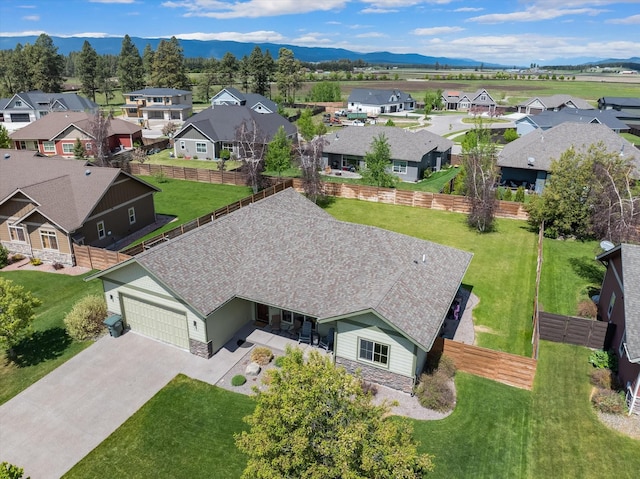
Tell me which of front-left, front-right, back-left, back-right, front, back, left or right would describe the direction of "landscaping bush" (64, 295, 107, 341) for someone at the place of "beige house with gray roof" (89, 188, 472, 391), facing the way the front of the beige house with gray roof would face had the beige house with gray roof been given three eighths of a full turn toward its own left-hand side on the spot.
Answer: back

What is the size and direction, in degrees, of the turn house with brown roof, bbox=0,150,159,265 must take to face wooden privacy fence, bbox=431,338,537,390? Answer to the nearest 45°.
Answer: approximately 90° to its left

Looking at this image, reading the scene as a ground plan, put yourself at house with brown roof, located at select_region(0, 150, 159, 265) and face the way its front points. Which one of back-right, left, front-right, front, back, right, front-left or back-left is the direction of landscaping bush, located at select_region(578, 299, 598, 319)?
left

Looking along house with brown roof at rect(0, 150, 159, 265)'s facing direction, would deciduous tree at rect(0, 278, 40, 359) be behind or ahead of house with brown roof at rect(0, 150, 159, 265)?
ahead

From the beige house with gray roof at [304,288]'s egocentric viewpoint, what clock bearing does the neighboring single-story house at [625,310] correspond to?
The neighboring single-story house is roughly at 8 o'clock from the beige house with gray roof.

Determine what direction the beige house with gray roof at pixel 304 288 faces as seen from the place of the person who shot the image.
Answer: facing the viewer and to the left of the viewer

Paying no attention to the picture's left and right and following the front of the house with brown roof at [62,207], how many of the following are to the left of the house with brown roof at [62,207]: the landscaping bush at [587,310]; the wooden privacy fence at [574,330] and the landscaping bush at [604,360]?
3

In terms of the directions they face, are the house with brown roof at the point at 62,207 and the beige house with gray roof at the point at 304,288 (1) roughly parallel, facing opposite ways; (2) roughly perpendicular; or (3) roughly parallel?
roughly parallel

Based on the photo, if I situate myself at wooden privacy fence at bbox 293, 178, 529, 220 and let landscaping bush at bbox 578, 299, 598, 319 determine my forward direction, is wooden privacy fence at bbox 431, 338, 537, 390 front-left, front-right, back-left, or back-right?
front-right

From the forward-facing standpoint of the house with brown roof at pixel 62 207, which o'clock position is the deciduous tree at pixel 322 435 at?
The deciduous tree is roughly at 10 o'clock from the house with brown roof.

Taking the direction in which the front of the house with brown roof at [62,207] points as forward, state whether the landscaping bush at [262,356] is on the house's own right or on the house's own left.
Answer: on the house's own left

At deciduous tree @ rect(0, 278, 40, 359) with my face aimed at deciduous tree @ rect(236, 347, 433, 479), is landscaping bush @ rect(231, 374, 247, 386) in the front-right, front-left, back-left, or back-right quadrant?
front-left

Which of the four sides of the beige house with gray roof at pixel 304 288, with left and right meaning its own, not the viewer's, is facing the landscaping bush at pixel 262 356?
front

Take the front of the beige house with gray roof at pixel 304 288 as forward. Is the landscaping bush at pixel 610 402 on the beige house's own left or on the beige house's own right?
on the beige house's own left

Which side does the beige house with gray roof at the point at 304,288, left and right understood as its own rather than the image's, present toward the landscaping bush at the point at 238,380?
front

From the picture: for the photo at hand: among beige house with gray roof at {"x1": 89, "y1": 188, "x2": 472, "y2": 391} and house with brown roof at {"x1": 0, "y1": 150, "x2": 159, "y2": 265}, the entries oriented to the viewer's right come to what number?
0
